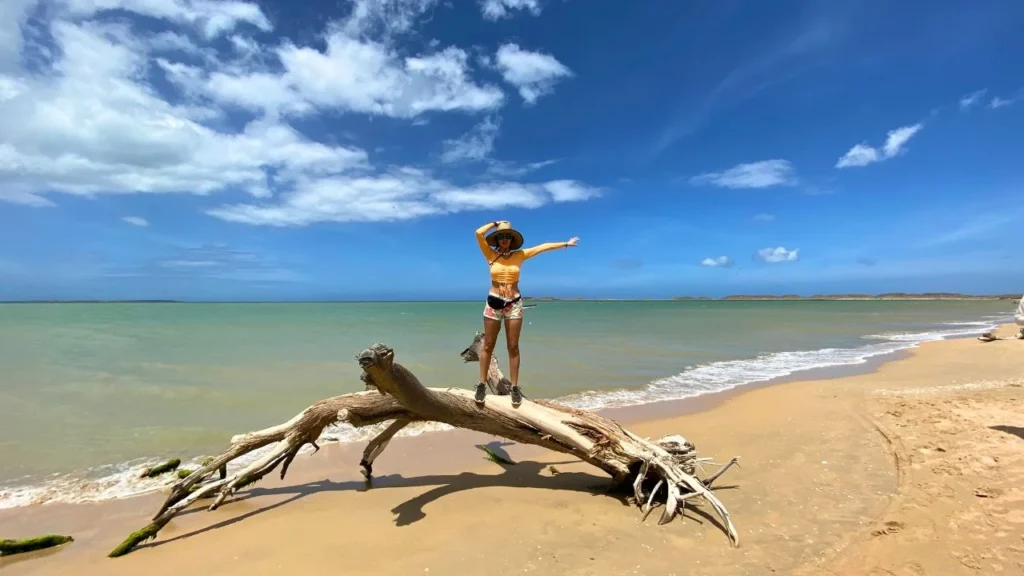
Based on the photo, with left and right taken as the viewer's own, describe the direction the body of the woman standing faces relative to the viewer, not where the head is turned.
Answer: facing the viewer
